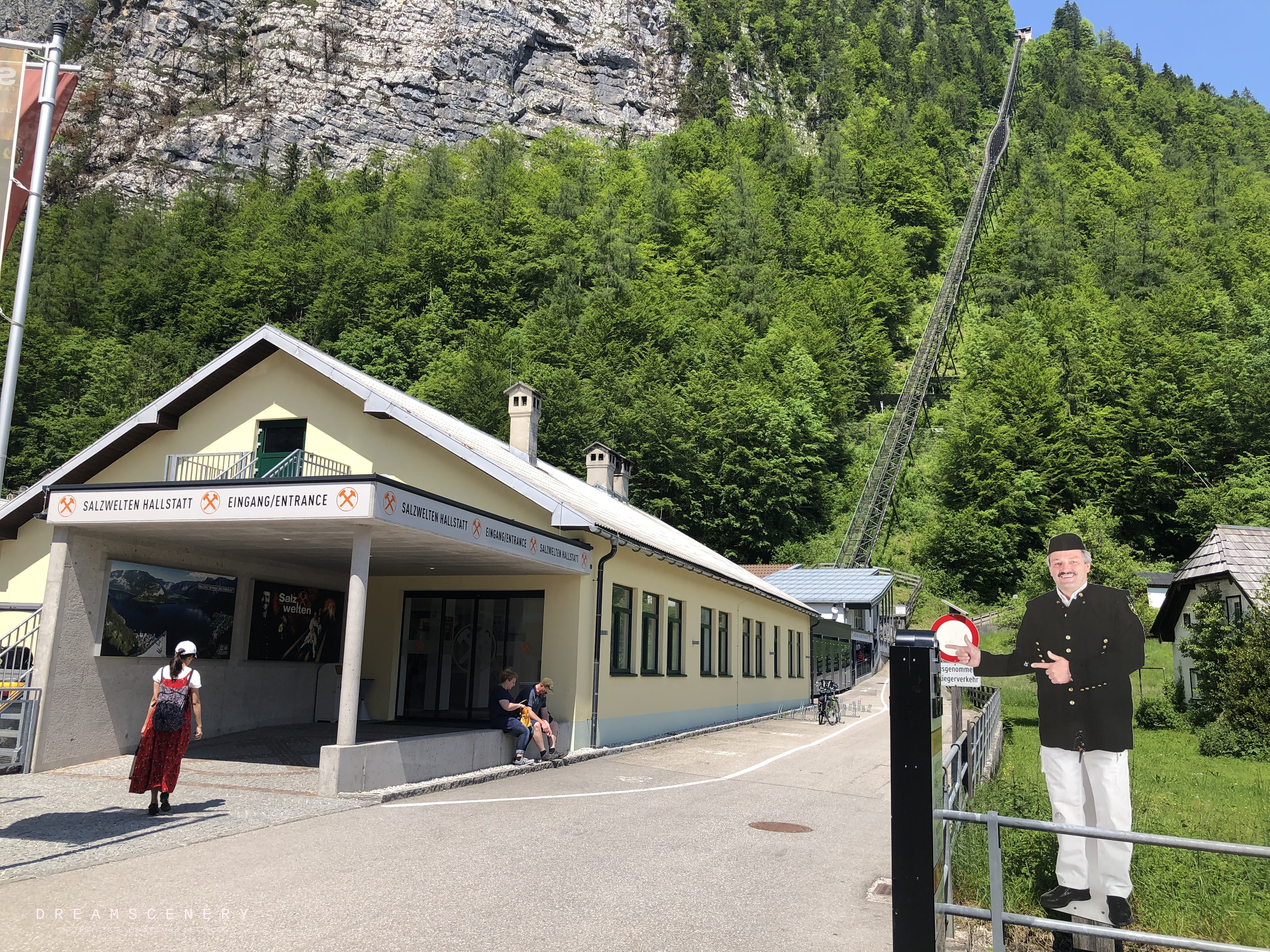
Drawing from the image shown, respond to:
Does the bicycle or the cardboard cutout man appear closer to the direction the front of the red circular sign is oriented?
the cardboard cutout man

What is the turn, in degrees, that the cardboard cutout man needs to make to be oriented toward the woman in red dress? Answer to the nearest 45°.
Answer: approximately 90° to its right

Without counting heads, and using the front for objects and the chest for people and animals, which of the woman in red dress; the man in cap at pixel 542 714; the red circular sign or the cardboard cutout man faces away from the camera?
the woman in red dress

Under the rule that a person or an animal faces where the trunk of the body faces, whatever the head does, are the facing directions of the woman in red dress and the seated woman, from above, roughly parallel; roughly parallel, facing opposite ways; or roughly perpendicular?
roughly perpendicular

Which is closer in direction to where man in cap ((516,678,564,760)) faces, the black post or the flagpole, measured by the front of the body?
the black post

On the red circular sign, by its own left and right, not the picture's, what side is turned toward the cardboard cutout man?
left

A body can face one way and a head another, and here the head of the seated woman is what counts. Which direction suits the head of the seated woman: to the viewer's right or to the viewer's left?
to the viewer's right

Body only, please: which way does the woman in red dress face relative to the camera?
away from the camera

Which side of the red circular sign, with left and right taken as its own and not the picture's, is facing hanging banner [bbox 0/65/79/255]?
right

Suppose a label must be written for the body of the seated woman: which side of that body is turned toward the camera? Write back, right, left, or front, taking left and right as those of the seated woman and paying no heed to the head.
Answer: right

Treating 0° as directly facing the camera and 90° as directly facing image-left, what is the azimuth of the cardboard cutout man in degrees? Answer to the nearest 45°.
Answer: approximately 0°
